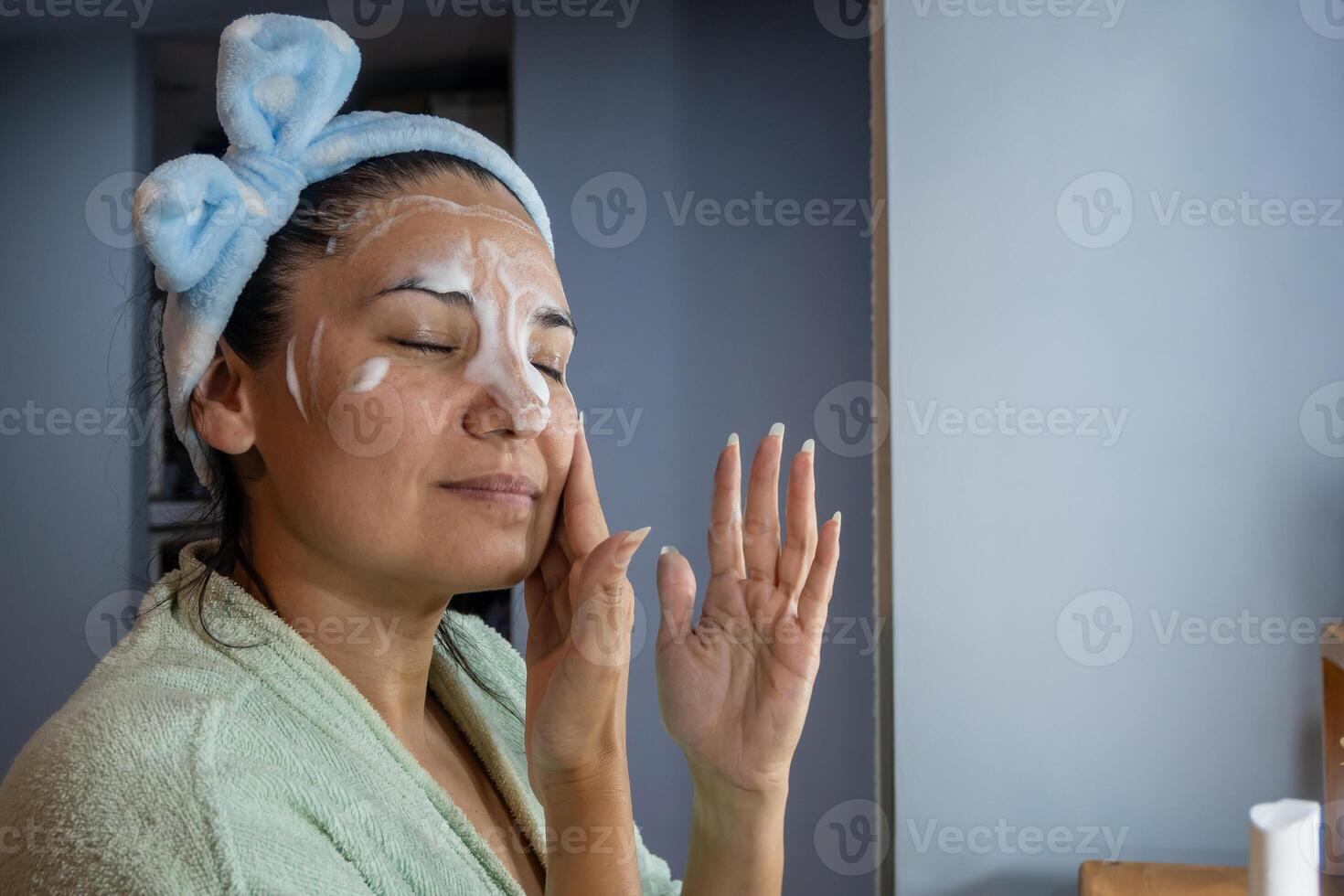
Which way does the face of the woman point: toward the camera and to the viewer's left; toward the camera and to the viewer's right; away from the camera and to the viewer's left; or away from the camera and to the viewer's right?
toward the camera and to the viewer's right

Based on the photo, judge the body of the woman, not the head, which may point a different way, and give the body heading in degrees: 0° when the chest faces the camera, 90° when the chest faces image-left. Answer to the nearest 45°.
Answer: approximately 315°
